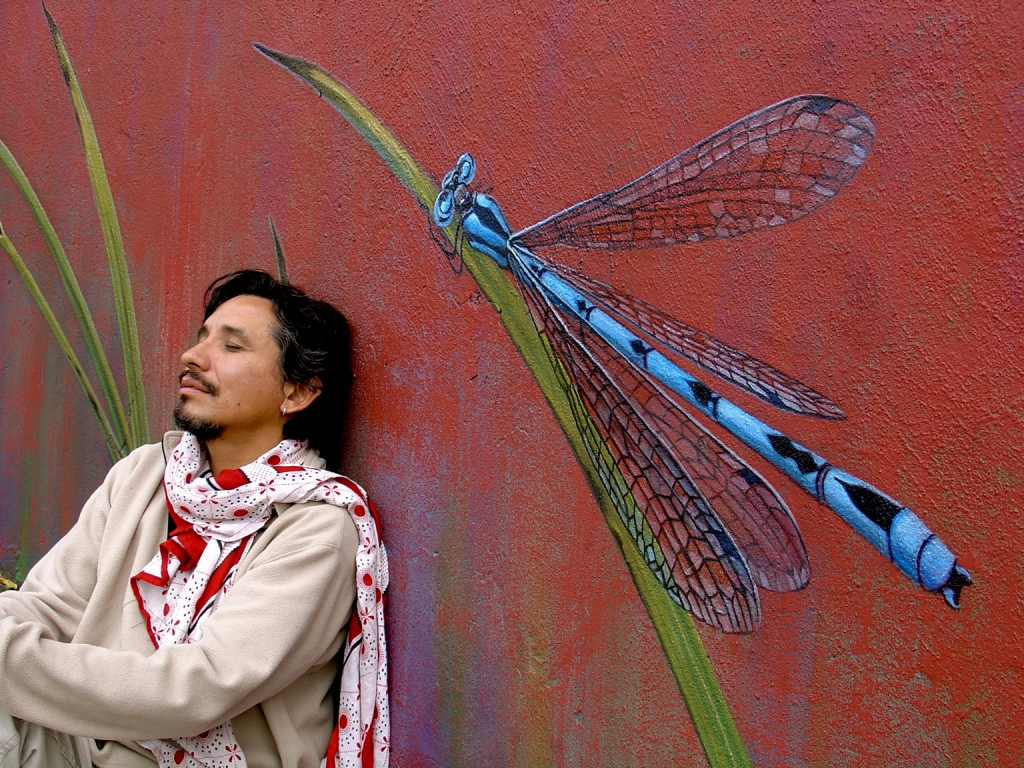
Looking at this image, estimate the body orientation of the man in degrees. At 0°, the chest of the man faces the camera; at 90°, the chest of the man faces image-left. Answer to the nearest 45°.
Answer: approximately 45°
